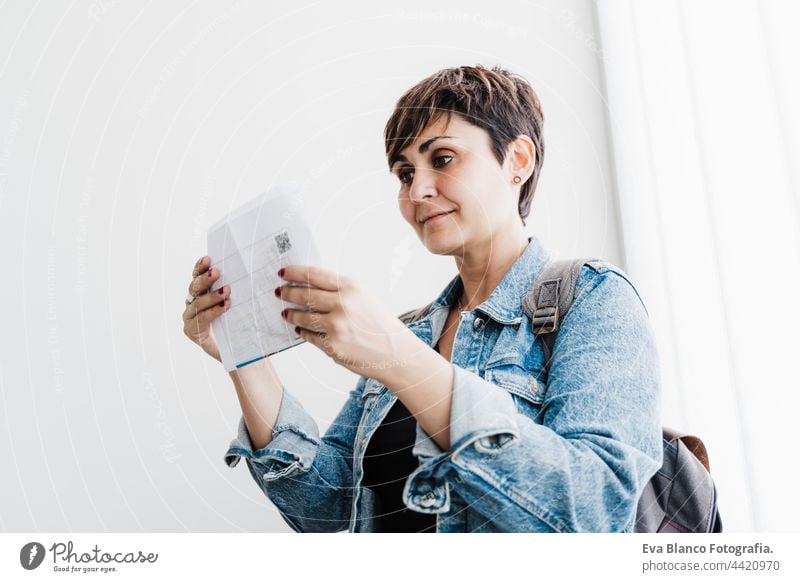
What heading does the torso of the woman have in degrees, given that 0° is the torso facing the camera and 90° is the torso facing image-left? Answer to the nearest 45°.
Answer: approximately 45°
